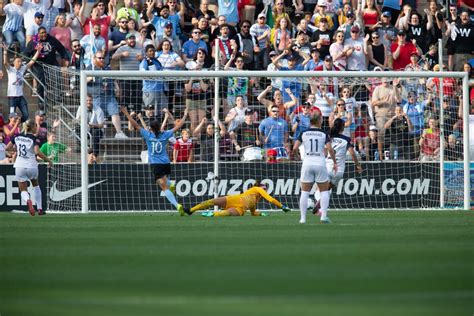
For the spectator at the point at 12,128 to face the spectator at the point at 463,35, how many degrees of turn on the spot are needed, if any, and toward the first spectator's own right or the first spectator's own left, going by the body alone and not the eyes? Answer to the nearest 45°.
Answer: approximately 45° to the first spectator's own left

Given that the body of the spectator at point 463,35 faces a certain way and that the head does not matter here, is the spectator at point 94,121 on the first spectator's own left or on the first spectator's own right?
on the first spectator's own right

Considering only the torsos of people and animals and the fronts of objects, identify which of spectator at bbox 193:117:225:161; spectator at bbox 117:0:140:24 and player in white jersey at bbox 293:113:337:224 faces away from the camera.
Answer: the player in white jersey

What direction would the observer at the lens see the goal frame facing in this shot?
facing the viewer

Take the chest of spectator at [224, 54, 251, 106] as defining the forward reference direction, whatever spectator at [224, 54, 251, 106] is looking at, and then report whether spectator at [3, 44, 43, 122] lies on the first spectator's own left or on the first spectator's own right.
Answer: on the first spectator's own right

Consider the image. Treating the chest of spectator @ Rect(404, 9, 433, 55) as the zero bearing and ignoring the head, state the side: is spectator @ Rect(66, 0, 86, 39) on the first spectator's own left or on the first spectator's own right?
on the first spectator's own right

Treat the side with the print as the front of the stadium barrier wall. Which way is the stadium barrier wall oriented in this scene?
toward the camera

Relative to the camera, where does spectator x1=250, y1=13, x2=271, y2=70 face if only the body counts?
toward the camera
